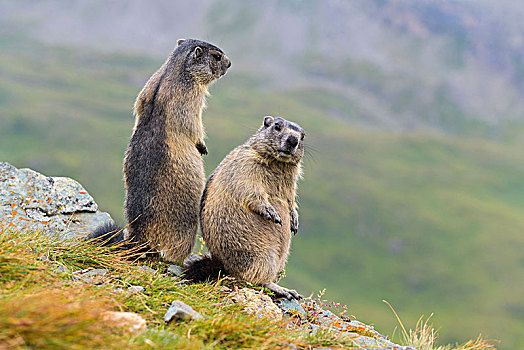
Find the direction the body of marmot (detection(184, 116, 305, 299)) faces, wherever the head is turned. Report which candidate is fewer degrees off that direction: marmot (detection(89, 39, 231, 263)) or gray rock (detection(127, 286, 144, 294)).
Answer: the gray rock

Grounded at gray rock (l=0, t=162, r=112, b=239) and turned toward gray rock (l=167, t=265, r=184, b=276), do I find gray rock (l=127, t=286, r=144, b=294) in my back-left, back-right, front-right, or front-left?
front-right

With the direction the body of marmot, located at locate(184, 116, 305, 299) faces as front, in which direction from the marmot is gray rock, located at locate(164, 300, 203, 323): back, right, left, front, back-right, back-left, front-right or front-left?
front-right

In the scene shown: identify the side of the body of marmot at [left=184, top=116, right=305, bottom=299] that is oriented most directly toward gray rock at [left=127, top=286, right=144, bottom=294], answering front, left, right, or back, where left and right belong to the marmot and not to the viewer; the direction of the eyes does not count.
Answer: right

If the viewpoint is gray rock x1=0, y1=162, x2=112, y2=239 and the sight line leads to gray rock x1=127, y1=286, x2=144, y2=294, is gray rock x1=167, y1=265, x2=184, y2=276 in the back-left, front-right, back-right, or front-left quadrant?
front-left

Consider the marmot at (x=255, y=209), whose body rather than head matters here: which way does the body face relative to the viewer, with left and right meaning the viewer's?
facing the viewer and to the right of the viewer

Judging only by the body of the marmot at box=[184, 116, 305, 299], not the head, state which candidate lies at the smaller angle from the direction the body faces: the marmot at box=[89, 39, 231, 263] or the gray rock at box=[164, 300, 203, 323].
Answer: the gray rock

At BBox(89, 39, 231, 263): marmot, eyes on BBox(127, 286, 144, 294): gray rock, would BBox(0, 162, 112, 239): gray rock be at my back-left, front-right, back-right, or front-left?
back-right

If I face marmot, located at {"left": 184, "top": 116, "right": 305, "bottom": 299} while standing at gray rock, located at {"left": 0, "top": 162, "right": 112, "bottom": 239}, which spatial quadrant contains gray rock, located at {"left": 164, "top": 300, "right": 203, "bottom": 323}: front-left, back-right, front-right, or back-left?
front-right
